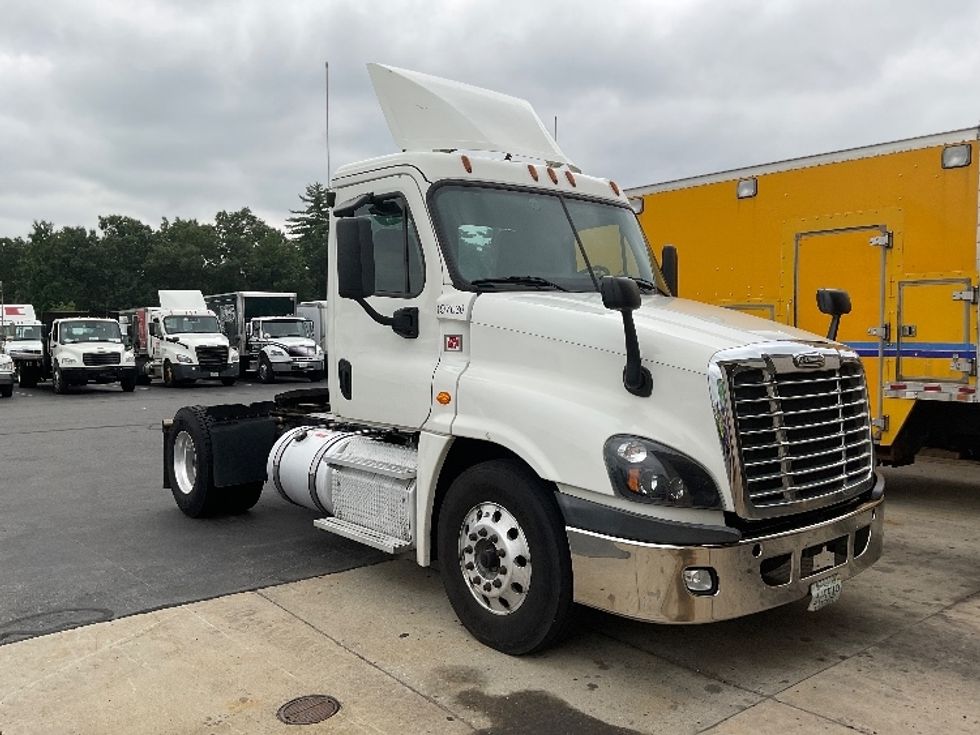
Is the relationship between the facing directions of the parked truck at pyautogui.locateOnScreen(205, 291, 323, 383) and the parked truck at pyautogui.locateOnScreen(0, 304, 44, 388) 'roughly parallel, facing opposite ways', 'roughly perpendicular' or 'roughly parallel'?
roughly parallel

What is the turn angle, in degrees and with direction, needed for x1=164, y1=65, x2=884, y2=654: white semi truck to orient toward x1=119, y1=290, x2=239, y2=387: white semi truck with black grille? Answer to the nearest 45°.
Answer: approximately 180°

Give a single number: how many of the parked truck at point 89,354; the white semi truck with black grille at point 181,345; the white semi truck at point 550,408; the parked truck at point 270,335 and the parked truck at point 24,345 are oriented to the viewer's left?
0

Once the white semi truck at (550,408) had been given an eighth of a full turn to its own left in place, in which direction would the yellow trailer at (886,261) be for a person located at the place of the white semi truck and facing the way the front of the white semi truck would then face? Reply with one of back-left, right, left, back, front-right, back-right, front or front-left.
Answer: front-left

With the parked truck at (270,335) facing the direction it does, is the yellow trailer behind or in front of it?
in front

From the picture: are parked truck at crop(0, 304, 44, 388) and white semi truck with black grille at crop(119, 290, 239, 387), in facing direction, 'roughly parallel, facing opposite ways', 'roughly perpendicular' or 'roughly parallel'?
roughly parallel

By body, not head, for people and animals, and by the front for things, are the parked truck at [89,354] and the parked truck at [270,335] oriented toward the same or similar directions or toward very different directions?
same or similar directions

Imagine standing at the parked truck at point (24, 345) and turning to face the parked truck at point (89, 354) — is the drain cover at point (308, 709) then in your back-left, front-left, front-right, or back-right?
front-right

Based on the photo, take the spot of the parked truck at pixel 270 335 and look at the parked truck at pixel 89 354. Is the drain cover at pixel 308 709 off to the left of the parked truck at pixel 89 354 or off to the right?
left

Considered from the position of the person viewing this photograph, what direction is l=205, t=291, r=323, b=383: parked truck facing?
facing the viewer and to the right of the viewer
